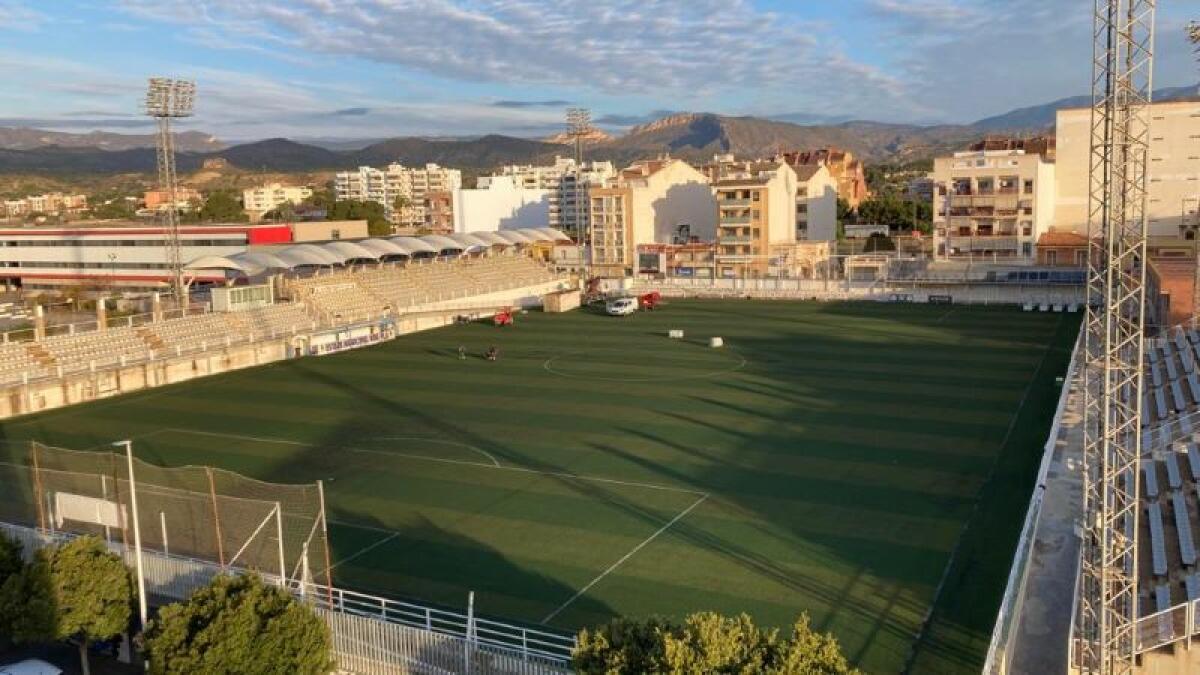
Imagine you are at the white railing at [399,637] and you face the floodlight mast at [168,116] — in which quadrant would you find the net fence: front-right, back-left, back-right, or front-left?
front-left

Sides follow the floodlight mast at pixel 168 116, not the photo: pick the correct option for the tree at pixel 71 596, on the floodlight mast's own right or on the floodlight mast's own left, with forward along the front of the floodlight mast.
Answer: on the floodlight mast's own right

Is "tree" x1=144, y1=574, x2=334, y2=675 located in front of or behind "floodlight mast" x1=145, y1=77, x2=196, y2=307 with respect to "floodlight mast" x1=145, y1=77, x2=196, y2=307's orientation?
in front

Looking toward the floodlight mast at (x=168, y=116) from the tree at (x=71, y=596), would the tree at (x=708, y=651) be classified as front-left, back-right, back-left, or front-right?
back-right

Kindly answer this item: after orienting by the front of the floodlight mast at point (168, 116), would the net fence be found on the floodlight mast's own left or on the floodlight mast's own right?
on the floodlight mast's own right

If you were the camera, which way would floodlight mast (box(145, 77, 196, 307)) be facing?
facing the viewer and to the right of the viewer

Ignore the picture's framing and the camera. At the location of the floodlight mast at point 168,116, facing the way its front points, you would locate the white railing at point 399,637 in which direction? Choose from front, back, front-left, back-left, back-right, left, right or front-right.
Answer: front-right

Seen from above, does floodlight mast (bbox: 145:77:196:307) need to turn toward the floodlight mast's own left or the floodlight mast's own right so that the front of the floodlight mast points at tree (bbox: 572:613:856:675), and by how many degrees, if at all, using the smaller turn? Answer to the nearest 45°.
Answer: approximately 45° to the floodlight mast's own right

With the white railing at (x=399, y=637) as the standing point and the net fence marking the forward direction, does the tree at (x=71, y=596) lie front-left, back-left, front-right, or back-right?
front-left
